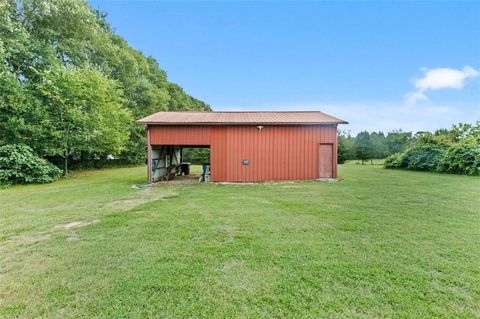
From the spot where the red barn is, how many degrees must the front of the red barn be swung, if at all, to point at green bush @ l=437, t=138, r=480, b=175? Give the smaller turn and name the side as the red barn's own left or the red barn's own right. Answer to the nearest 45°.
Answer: approximately 90° to the red barn's own left

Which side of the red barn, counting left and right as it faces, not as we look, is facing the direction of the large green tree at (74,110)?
right

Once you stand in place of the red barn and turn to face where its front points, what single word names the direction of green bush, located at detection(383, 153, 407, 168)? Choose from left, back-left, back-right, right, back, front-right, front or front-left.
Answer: back-left

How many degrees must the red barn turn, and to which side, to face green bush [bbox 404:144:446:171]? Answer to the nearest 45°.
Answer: approximately 135° to its left

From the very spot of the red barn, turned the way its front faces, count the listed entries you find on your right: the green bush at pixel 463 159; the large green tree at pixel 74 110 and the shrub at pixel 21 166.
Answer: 2

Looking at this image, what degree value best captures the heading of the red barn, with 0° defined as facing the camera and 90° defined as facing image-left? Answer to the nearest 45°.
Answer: approximately 0°

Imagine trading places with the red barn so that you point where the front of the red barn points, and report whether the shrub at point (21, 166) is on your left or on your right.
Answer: on your right

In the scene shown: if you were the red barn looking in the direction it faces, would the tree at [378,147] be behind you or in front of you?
behind

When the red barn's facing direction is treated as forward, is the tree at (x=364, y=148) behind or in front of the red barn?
behind
